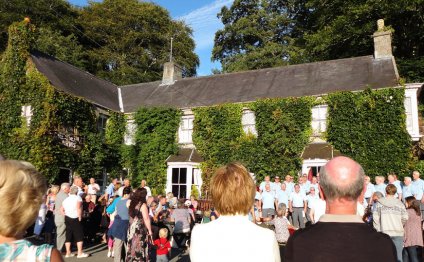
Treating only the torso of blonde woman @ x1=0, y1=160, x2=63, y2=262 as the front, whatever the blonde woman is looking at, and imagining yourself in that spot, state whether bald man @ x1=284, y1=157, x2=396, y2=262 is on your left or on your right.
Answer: on your right

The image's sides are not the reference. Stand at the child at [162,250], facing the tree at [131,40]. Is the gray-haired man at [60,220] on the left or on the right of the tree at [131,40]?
left

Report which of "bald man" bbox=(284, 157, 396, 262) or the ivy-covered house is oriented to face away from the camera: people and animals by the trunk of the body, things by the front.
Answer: the bald man

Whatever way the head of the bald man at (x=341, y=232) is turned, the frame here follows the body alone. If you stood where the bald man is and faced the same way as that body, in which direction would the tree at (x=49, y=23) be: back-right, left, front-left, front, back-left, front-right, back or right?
front-left

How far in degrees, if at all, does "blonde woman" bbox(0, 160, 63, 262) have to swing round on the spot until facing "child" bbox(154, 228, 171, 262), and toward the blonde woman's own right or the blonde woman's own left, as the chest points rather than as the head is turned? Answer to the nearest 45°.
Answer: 0° — they already face them

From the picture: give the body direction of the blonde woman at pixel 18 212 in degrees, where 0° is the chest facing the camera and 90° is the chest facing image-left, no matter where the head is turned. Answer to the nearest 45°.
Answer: approximately 225°

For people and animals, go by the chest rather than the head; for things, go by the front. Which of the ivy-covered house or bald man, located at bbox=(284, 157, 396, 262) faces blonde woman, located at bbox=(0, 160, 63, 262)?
the ivy-covered house

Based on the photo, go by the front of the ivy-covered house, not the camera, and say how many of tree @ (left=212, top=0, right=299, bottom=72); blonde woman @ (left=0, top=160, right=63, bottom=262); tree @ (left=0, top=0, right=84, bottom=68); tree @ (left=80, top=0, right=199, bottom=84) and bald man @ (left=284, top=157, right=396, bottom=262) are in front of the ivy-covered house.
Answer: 2

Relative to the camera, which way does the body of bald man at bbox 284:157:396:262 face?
away from the camera

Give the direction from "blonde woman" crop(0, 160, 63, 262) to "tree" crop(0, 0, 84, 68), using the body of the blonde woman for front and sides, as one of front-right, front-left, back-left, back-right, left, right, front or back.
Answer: front-left

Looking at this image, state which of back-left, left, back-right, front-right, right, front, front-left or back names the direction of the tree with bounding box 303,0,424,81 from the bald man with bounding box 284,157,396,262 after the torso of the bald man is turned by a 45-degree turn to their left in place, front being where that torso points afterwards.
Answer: front-right

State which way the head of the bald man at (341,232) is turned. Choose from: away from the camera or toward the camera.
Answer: away from the camera

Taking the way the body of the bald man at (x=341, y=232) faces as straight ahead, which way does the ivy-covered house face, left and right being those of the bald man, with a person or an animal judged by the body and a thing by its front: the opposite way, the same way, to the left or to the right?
the opposite way

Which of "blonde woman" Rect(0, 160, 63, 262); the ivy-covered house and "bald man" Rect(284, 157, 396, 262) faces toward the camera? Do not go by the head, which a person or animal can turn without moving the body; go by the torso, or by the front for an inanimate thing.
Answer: the ivy-covered house
